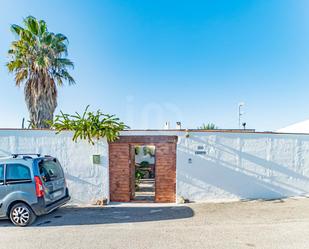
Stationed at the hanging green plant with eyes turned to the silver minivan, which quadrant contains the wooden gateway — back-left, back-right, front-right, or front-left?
back-left

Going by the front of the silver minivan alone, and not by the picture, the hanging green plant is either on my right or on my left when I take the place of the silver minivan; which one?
on my right

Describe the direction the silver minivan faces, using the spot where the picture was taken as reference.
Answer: facing away from the viewer and to the left of the viewer

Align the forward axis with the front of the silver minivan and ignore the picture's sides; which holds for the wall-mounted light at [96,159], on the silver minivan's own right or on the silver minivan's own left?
on the silver minivan's own right
